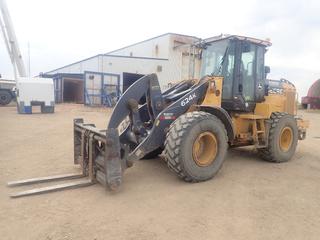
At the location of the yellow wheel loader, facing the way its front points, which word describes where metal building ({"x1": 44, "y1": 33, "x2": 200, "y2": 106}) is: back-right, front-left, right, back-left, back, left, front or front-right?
back-right

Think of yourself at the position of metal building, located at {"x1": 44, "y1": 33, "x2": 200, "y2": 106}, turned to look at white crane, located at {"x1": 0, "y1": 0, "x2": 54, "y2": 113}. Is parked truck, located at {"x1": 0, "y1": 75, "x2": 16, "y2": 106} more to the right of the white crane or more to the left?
right

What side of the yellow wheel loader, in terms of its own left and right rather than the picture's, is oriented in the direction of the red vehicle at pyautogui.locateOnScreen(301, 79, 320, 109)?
back

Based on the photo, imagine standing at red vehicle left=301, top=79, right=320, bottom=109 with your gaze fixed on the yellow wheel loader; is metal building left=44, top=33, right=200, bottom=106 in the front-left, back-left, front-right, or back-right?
front-right

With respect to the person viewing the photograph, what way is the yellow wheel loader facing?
facing the viewer and to the left of the viewer

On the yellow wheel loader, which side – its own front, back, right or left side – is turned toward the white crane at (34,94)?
right

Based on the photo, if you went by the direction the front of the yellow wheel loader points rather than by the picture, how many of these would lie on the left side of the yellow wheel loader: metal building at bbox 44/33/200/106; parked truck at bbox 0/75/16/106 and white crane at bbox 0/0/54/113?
0

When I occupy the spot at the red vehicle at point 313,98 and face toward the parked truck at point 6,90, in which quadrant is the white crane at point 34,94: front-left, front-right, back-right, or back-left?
front-left

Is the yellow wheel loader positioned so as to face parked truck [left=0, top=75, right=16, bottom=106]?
no
